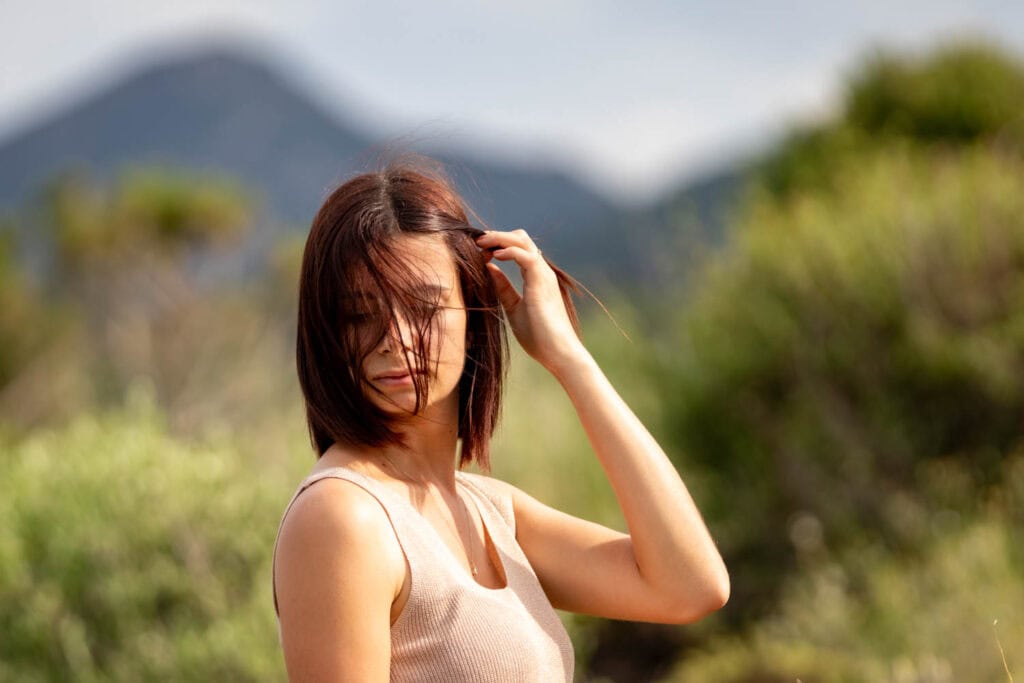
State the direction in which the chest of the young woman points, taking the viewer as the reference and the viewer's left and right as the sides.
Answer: facing the viewer and to the right of the viewer
